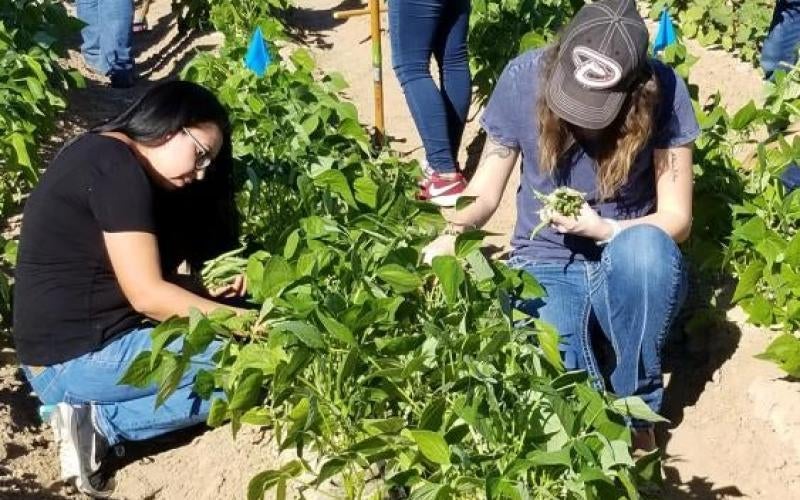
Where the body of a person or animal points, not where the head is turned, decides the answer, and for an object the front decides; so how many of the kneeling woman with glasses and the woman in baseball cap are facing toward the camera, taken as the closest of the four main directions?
1

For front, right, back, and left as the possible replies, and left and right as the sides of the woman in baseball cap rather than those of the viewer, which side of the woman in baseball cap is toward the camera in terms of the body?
front

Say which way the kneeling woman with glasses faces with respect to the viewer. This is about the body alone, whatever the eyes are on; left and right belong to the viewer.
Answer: facing to the right of the viewer

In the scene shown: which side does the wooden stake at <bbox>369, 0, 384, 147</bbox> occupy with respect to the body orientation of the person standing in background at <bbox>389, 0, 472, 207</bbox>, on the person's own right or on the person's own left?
on the person's own right

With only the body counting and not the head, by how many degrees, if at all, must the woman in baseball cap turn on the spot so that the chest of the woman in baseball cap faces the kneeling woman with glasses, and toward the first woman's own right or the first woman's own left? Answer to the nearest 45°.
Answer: approximately 90° to the first woman's own right

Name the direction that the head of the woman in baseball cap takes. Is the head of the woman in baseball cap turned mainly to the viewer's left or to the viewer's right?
to the viewer's left

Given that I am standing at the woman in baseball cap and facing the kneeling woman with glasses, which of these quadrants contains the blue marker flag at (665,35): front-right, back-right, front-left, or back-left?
back-right
